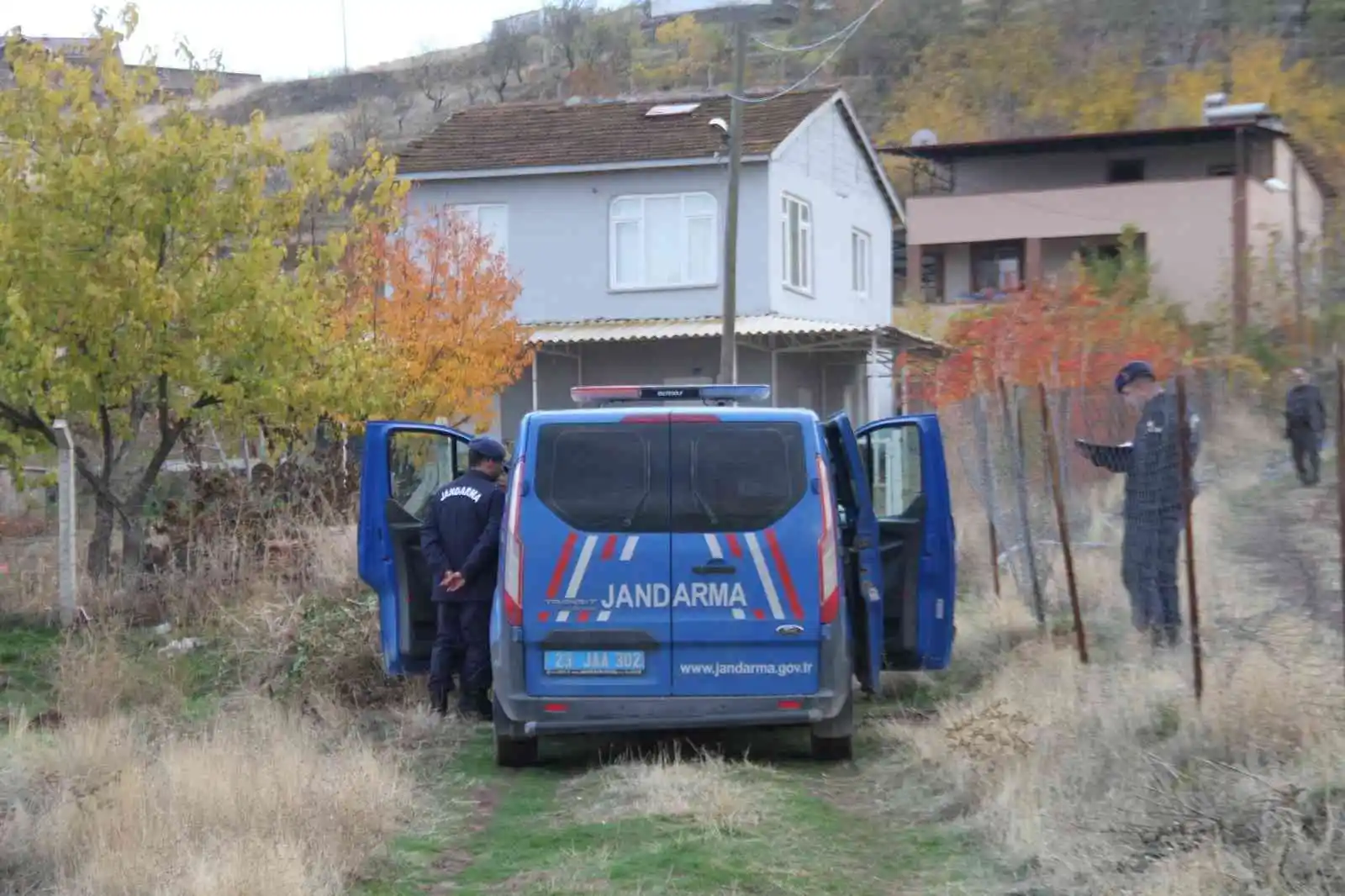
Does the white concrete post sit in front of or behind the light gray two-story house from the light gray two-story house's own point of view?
in front

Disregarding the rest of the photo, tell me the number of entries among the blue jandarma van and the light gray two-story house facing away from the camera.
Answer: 1

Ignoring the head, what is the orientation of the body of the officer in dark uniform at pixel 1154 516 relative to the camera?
to the viewer's left

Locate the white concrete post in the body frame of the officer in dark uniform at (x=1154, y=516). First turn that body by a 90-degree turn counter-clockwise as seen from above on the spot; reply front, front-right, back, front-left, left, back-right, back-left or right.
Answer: right

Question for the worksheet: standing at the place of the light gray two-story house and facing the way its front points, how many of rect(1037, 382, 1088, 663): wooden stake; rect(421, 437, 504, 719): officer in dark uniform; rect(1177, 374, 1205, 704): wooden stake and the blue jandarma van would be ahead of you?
4

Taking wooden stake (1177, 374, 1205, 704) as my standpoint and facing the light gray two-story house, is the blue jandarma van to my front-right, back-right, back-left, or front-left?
front-left

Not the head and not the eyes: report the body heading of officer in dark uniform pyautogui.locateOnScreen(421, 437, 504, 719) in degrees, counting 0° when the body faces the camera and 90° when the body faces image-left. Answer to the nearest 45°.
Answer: approximately 225°

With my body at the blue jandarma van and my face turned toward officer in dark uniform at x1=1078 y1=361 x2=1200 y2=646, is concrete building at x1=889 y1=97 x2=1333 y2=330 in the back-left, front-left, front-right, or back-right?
front-left

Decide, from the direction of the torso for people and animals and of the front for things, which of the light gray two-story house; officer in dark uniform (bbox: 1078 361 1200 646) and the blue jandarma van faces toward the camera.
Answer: the light gray two-story house

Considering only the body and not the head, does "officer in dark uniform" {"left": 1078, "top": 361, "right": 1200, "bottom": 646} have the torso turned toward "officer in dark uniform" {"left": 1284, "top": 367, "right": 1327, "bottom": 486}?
no

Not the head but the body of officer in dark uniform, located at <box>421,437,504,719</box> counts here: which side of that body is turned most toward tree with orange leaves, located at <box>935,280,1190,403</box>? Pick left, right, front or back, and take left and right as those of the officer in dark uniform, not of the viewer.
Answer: front

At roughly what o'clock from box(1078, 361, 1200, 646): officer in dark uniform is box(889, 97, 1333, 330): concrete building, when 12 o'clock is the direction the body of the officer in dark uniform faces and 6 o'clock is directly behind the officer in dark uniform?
The concrete building is roughly at 3 o'clock from the officer in dark uniform.

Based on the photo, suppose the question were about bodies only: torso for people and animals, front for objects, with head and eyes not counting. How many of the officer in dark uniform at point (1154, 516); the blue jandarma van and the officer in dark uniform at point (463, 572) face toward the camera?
0

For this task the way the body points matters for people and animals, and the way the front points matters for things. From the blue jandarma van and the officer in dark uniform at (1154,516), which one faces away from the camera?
the blue jandarma van

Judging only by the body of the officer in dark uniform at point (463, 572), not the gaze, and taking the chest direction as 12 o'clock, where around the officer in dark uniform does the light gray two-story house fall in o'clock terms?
The light gray two-story house is roughly at 11 o'clock from the officer in dark uniform.

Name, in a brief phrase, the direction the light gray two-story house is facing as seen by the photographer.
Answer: facing the viewer

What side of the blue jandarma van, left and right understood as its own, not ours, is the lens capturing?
back

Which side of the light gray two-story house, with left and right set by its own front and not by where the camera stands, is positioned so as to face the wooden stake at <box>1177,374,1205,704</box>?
front
